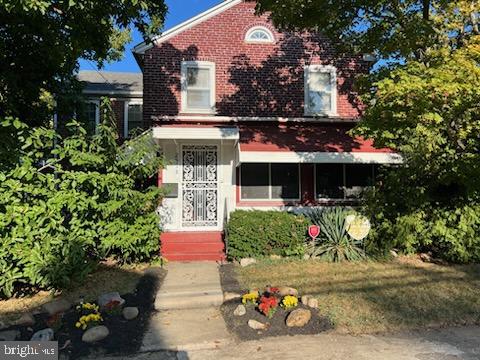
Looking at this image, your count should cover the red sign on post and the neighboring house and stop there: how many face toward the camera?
2

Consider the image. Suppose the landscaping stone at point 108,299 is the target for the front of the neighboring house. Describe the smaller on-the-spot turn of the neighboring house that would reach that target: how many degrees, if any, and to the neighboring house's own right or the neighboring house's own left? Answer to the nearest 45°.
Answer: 0° — it already faces it

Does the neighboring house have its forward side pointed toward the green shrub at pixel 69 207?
yes

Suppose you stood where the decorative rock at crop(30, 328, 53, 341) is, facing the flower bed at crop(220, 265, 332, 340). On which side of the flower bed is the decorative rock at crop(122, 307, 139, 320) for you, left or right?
left

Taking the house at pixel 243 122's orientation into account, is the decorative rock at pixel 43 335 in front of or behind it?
in front

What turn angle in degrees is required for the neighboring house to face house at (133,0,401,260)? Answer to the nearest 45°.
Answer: approximately 45° to its left

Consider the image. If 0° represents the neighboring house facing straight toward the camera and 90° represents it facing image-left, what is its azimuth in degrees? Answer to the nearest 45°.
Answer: approximately 0°

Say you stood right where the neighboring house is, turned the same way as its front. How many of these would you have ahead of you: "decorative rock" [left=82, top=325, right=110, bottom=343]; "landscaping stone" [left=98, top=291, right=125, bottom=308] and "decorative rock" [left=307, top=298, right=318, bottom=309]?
3

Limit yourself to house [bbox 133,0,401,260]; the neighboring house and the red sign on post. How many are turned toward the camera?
3

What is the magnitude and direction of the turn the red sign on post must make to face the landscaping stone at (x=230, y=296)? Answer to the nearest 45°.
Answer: approximately 45° to its right
